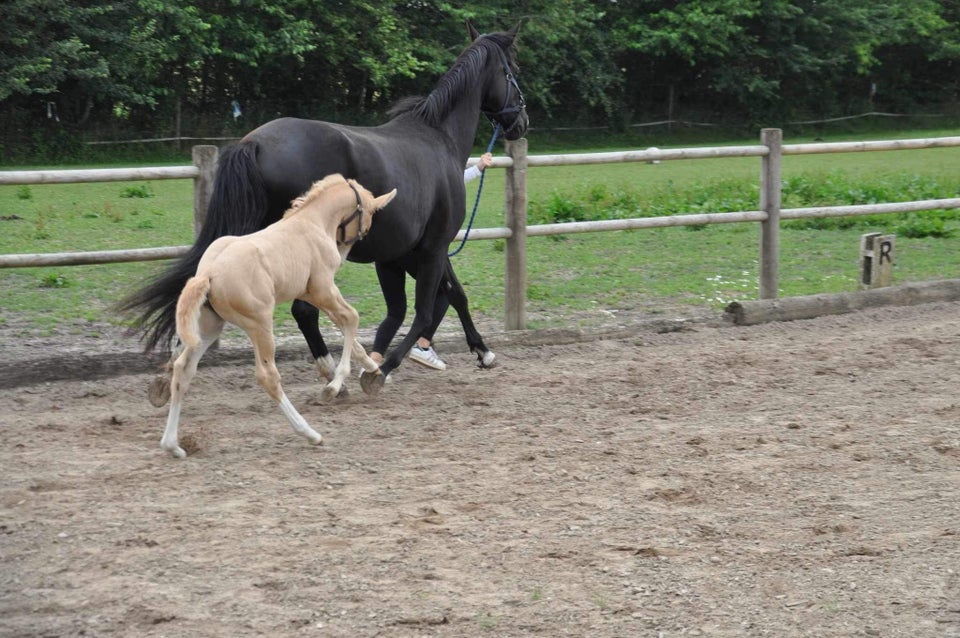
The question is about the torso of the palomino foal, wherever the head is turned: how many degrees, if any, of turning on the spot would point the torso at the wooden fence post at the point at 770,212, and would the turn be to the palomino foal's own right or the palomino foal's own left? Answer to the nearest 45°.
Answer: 0° — it already faces it

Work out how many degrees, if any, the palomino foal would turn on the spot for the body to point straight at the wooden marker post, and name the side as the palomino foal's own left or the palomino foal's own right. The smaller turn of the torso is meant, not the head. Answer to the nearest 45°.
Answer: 0° — it already faces it

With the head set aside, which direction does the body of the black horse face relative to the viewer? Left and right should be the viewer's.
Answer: facing away from the viewer and to the right of the viewer

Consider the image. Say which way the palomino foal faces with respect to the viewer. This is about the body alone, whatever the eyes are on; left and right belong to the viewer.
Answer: facing away from the viewer and to the right of the viewer

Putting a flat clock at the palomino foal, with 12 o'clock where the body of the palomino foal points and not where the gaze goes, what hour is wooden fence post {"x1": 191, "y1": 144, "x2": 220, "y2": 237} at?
The wooden fence post is roughly at 10 o'clock from the palomino foal.

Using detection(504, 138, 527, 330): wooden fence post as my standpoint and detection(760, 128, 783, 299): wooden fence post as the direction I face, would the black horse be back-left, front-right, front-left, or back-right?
back-right

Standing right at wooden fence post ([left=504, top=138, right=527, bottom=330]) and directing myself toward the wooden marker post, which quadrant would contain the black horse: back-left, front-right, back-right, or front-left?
back-right
